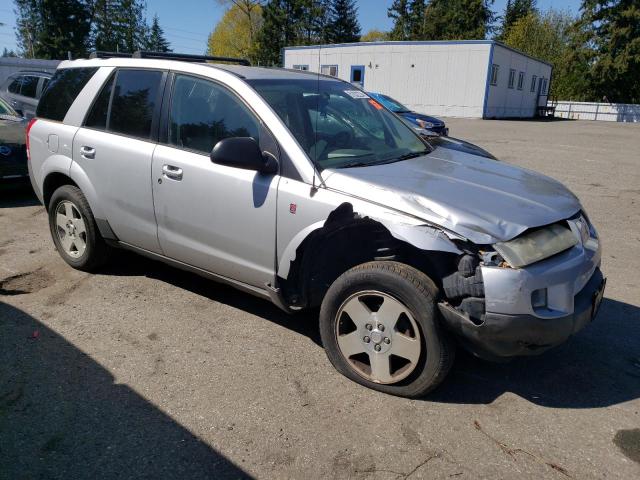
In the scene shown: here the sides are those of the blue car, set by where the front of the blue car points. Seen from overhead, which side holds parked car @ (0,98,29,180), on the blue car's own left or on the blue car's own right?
on the blue car's own right

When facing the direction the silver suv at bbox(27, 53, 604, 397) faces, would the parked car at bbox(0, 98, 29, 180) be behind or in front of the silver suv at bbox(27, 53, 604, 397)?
behind

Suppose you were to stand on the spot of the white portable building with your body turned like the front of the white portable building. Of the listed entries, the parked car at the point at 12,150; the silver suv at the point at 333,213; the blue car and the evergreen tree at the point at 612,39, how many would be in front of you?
3

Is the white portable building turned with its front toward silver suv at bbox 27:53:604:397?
yes

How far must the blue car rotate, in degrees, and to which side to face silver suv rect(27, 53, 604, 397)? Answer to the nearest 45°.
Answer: approximately 45° to its right

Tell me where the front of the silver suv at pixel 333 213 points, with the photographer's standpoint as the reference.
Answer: facing the viewer and to the right of the viewer

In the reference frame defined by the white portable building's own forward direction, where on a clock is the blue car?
The blue car is roughly at 12 o'clock from the white portable building.

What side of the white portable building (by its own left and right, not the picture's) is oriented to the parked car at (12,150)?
front

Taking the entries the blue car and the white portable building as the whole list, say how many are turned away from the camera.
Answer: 0

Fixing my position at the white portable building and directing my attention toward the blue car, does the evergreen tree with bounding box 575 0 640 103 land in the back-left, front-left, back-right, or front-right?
back-left

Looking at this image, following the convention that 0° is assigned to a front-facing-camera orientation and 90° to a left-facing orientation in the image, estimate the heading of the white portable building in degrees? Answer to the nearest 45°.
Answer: approximately 0°

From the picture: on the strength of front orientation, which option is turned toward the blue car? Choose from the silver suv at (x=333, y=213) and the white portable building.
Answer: the white portable building

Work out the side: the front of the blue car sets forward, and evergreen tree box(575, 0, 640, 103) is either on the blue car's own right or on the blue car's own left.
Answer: on the blue car's own left

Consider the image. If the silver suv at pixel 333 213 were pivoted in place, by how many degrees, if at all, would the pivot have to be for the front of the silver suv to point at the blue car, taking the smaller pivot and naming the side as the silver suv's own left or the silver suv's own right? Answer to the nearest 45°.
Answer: approximately 135° to the silver suv's own left

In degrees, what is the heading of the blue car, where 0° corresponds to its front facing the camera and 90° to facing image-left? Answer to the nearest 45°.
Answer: approximately 315°

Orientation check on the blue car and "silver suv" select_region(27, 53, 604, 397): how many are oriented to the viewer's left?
0
